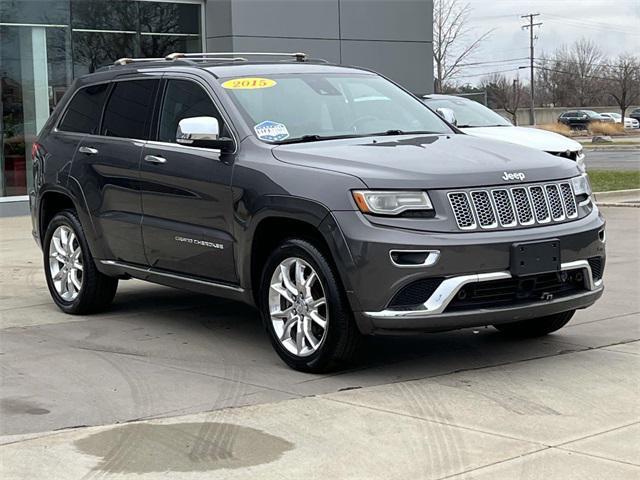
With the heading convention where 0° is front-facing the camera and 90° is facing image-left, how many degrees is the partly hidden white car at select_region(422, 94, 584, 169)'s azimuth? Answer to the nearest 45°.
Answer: approximately 315°

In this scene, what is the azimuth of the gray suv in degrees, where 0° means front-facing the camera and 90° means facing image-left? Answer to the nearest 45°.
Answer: approximately 315°

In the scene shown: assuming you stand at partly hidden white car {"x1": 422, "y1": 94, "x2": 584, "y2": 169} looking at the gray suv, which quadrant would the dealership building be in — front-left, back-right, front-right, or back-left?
back-right

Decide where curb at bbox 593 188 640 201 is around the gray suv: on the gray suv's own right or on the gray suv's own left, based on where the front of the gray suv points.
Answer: on the gray suv's own left

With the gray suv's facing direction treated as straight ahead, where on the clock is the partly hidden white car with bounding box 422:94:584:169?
The partly hidden white car is roughly at 8 o'clock from the gray suv.

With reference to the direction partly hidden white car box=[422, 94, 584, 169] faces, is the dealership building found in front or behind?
behind

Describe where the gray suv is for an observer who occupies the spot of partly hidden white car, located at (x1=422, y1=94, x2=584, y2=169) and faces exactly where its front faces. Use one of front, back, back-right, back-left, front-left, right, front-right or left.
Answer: front-right

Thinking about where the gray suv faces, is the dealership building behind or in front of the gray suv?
behind
